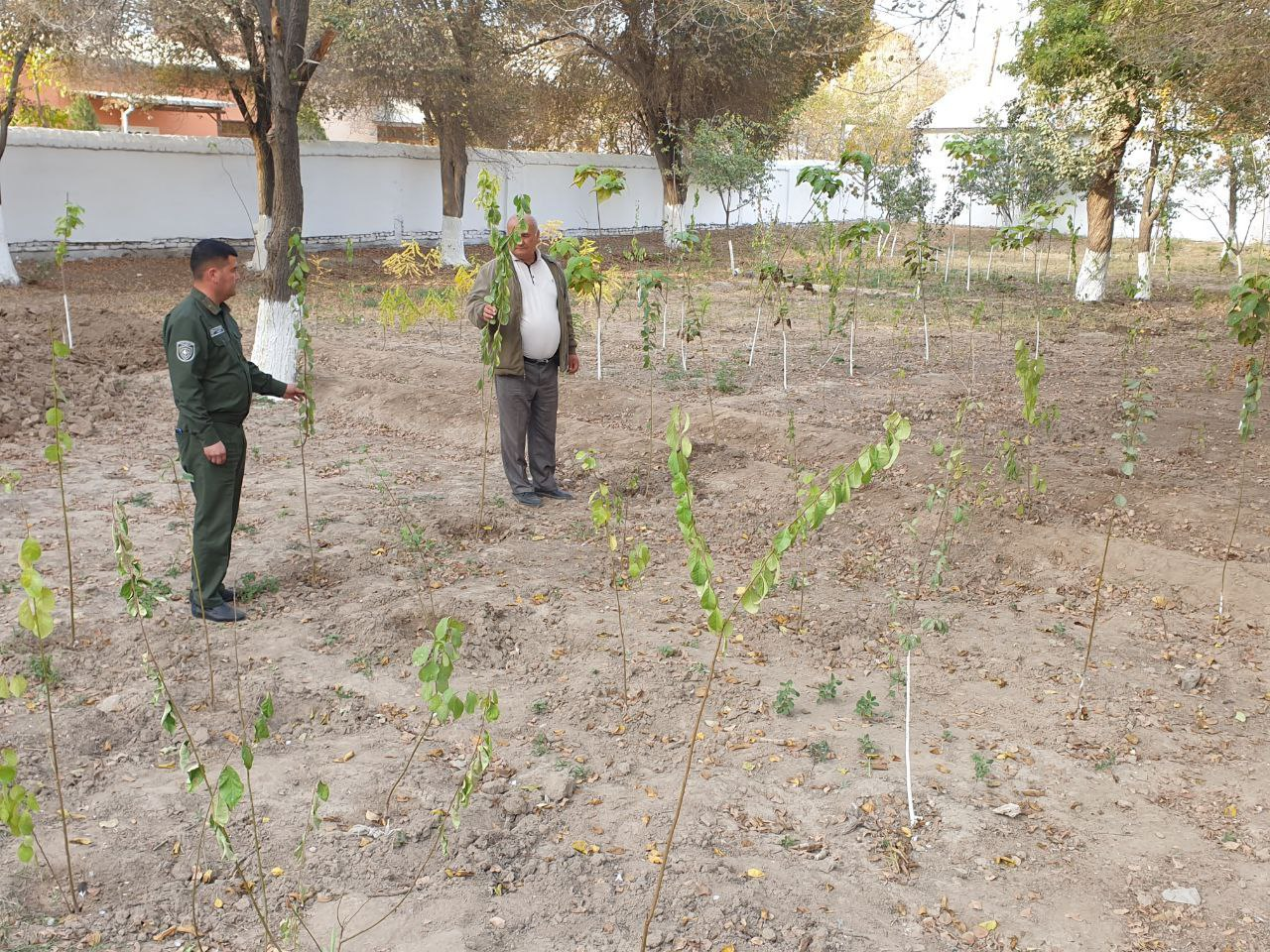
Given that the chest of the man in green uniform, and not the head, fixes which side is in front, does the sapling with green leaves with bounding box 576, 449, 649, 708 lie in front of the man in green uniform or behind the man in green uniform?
in front

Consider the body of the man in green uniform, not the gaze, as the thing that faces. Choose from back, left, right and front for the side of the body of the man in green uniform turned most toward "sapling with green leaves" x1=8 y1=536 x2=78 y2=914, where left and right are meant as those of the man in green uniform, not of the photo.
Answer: right

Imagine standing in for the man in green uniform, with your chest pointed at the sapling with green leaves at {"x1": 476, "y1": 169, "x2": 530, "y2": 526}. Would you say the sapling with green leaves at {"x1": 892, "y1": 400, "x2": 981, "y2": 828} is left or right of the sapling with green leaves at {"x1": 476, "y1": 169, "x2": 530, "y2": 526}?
right

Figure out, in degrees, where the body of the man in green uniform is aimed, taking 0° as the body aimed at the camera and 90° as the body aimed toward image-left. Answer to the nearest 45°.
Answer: approximately 270°

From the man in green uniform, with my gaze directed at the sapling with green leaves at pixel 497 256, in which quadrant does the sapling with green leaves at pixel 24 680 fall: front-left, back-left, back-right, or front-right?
back-right

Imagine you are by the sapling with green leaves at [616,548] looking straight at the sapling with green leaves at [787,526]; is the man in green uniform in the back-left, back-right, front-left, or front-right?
back-right

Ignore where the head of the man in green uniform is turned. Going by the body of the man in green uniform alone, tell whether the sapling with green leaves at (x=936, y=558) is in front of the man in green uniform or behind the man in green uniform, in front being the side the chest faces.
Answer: in front

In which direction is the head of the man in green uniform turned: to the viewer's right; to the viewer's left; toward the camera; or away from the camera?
to the viewer's right

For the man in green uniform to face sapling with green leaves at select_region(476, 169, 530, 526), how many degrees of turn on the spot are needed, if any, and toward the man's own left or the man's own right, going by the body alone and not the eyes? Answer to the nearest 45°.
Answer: approximately 45° to the man's own left
